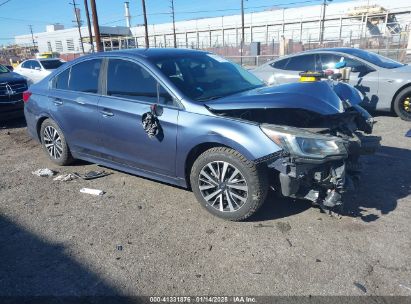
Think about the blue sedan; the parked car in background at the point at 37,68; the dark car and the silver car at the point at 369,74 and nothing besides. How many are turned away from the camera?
0

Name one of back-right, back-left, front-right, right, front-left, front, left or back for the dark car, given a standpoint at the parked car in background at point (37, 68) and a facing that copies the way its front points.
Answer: front-right

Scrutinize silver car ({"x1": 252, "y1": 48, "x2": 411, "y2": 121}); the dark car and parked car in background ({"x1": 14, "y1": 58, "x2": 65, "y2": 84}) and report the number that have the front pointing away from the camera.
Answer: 0

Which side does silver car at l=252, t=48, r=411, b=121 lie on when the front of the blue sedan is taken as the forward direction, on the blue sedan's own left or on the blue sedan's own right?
on the blue sedan's own left

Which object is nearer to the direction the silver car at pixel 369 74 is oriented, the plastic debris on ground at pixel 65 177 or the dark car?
the plastic debris on ground

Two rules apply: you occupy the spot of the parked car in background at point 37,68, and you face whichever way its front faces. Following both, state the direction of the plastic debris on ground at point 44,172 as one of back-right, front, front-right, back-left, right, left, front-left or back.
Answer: front-right

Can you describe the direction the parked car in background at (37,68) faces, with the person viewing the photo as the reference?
facing the viewer and to the right of the viewer

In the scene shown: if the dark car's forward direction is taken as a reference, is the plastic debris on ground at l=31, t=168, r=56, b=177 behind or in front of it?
in front

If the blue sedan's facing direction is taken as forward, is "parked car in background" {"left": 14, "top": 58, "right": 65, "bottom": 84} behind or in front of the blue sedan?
behind

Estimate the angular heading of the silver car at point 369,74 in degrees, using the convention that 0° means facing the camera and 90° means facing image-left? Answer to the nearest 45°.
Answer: approximately 315°

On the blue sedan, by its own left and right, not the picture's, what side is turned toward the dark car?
back
